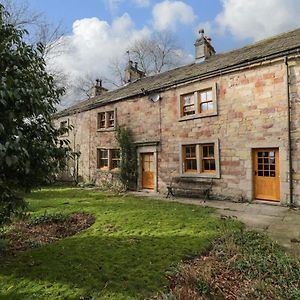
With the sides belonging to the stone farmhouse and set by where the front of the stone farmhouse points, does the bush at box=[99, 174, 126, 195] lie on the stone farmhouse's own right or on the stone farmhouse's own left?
on the stone farmhouse's own right

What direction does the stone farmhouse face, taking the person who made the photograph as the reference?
facing the viewer and to the left of the viewer

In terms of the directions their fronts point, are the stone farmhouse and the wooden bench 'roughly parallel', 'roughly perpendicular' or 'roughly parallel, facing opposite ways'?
roughly parallel

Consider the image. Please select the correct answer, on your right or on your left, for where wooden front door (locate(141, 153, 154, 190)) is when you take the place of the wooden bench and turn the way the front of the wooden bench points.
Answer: on your right

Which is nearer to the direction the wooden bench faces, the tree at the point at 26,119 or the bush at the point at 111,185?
the tree

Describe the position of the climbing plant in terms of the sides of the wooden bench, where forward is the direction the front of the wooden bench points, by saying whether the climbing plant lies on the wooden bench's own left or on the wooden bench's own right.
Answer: on the wooden bench's own right

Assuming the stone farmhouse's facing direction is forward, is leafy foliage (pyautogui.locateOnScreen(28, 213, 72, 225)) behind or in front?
in front

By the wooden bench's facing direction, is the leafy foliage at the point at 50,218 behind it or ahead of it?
ahead
